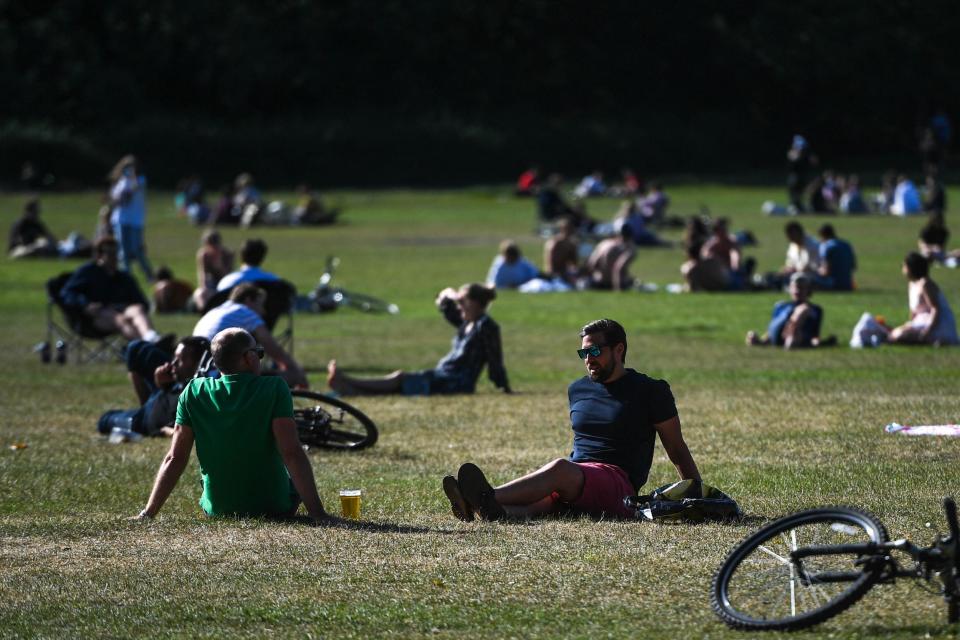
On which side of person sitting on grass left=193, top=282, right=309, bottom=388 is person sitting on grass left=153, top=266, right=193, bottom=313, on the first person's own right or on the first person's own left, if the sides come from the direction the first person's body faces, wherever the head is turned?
on the first person's own left

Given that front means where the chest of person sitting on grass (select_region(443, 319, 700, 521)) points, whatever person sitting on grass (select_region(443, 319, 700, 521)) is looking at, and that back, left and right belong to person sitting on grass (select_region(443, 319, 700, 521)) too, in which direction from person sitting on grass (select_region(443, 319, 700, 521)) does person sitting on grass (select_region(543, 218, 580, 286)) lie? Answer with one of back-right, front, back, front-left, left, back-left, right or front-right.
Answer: back-right

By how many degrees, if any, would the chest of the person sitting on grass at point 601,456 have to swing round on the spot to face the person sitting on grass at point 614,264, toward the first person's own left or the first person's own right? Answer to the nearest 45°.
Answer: approximately 135° to the first person's own right

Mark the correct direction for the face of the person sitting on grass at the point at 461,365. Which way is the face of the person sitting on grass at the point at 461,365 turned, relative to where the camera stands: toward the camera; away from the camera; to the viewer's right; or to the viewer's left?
to the viewer's left

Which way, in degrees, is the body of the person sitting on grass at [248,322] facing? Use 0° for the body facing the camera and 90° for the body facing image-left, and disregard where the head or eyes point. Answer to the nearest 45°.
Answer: approximately 270°

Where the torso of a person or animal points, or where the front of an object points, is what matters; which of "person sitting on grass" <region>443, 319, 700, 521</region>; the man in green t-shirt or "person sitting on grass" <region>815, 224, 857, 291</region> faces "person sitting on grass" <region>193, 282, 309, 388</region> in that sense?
the man in green t-shirt

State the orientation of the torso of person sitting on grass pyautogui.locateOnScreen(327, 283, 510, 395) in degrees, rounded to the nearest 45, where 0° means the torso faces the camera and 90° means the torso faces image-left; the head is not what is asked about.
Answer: approximately 90°

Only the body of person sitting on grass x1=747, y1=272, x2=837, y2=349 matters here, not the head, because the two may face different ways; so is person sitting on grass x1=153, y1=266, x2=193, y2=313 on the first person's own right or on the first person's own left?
on the first person's own right

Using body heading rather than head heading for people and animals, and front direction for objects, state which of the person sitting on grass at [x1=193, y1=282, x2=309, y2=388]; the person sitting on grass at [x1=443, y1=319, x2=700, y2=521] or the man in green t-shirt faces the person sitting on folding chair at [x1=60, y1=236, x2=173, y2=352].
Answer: the man in green t-shirt
